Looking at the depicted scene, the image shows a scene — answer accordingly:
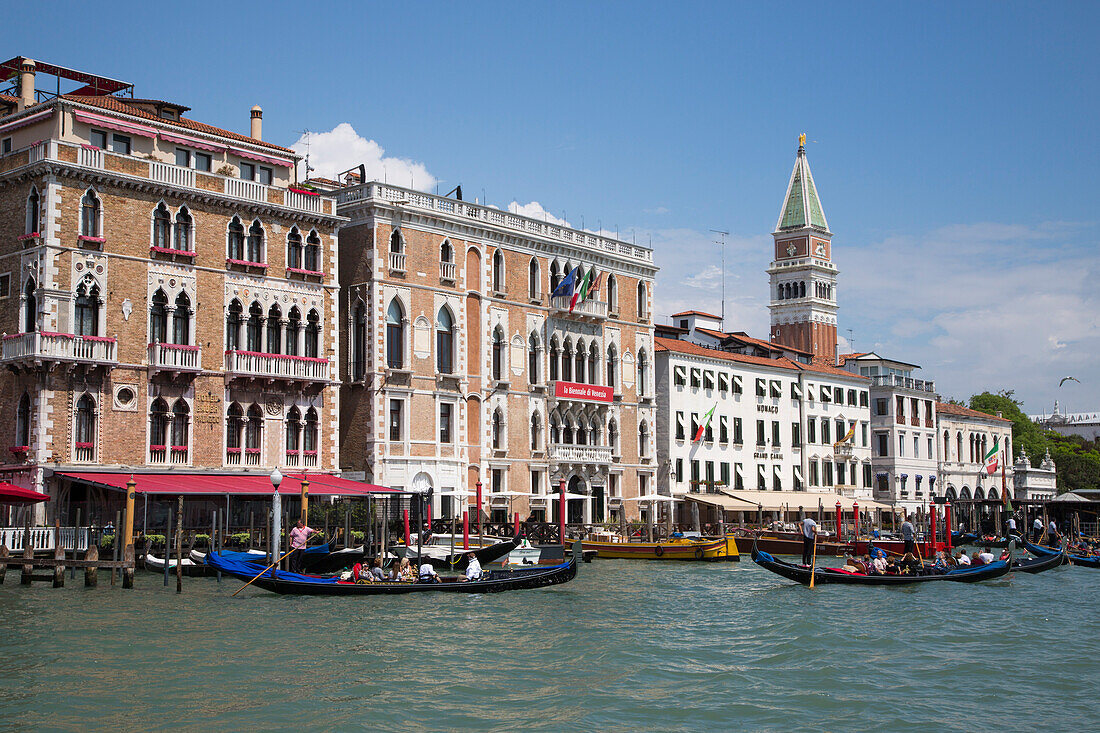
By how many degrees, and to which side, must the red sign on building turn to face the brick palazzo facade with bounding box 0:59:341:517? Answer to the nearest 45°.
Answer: approximately 90° to its right

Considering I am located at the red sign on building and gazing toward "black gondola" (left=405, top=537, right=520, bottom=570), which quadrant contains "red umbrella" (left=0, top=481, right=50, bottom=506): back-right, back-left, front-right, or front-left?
front-right

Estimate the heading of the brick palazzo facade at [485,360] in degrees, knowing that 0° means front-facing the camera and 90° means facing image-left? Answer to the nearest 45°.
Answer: approximately 315°

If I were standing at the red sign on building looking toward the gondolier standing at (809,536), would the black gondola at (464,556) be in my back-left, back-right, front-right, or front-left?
front-right

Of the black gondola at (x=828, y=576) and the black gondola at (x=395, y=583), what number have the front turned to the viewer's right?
2

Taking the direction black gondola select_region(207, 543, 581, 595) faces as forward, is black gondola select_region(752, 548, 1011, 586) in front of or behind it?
in front

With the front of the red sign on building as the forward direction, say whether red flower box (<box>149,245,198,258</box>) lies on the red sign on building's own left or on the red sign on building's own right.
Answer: on the red sign on building's own right

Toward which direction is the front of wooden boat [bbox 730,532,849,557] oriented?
to the viewer's left

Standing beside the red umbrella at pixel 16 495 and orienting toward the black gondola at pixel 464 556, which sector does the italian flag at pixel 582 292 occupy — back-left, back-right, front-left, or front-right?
front-left

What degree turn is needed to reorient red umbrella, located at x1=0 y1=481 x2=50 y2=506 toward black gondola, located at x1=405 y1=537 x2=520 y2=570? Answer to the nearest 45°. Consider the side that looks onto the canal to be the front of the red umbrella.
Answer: approximately 45° to its left

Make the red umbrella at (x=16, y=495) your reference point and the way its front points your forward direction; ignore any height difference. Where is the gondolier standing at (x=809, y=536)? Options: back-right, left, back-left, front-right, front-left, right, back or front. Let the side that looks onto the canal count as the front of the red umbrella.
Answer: front-left

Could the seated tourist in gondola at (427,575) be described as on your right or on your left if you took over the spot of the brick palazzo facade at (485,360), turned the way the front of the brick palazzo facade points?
on your right

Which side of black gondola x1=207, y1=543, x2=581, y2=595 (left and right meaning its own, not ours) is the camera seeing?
right

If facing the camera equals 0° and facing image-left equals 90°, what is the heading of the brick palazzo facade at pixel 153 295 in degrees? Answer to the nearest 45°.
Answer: approximately 315°

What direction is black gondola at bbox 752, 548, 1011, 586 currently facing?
to the viewer's right

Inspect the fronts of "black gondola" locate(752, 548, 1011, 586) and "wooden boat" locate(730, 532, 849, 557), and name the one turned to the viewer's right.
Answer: the black gondola

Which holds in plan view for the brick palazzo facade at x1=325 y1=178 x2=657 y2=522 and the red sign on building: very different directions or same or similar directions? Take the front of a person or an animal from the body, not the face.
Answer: same or similar directions

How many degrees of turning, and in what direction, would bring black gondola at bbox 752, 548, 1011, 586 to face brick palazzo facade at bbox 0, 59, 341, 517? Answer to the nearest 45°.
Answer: approximately 180°
